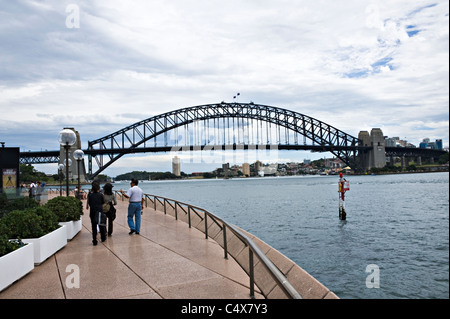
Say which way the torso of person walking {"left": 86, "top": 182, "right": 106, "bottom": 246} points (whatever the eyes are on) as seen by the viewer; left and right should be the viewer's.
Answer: facing away from the viewer

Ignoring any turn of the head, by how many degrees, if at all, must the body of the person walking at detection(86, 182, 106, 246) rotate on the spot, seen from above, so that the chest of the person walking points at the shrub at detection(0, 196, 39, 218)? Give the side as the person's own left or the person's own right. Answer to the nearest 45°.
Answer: approximately 45° to the person's own left
